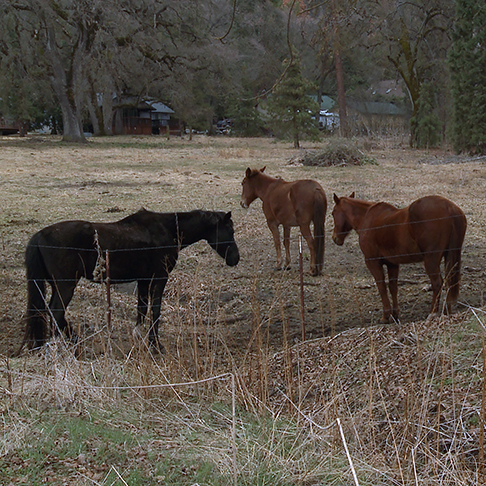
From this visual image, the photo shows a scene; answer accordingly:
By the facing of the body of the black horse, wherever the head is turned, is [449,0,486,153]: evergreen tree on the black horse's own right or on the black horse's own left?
on the black horse's own left

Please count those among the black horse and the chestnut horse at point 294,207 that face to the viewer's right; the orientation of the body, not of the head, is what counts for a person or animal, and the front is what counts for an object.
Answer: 1

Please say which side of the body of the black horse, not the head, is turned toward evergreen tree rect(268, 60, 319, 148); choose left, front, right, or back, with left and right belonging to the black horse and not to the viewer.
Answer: left

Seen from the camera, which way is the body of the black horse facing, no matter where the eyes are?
to the viewer's right

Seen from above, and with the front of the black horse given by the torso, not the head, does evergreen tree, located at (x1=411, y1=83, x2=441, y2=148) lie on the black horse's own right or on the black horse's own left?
on the black horse's own left
